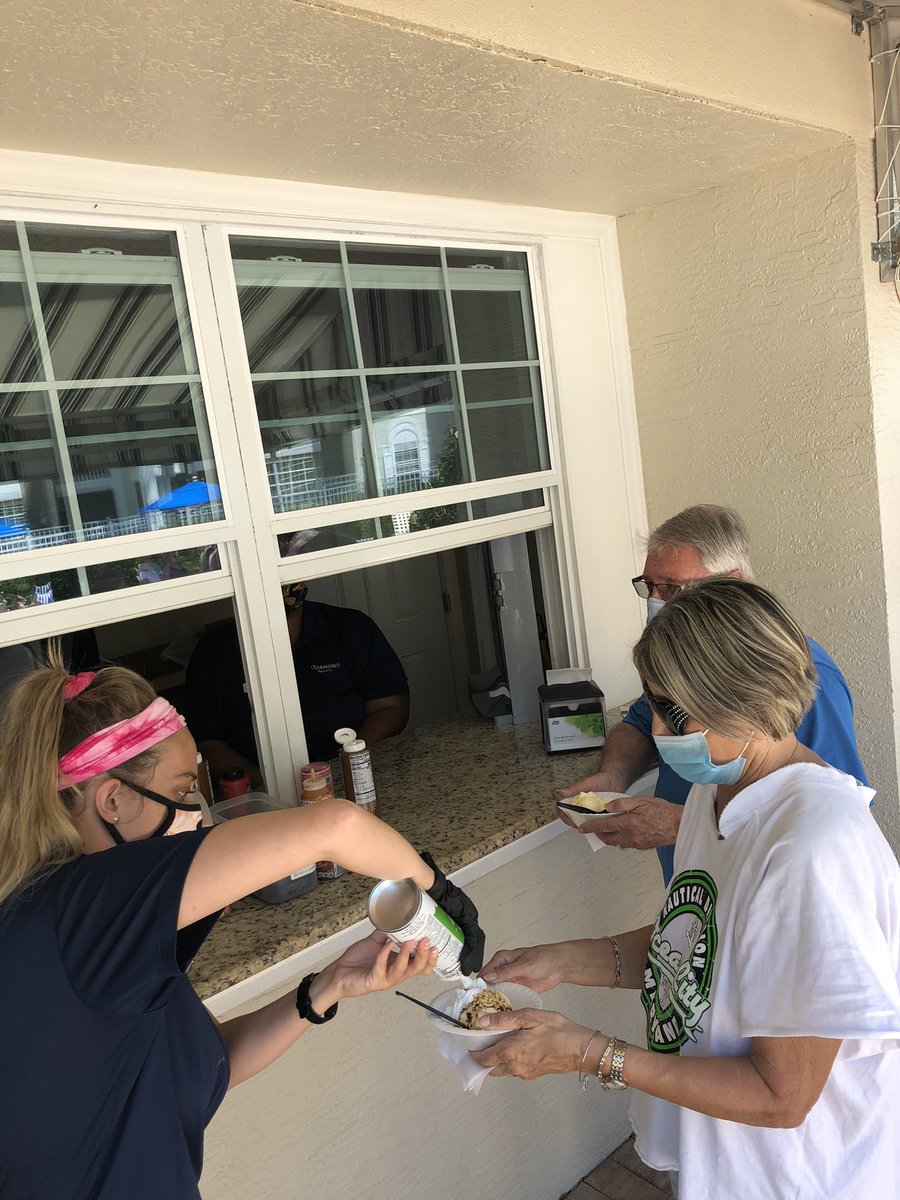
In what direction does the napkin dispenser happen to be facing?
toward the camera

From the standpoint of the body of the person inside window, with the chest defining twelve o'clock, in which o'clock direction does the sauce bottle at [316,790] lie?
The sauce bottle is roughly at 12 o'clock from the person inside window.

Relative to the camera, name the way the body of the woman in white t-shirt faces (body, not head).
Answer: to the viewer's left

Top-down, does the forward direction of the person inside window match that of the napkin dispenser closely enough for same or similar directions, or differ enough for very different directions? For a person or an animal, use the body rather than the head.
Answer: same or similar directions

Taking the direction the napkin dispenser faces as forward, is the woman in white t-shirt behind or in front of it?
in front

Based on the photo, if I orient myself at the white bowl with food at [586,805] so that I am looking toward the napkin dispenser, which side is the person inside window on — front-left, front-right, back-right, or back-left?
front-left

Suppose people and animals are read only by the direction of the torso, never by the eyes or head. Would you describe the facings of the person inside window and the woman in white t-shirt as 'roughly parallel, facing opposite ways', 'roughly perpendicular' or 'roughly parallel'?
roughly perpendicular

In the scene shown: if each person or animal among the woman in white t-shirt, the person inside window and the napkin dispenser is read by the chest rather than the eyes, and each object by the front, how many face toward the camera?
2

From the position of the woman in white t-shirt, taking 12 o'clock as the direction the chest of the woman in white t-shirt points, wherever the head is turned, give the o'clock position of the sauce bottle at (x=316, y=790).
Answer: The sauce bottle is roughly at 1 o'clock from the woman in white t-shirt.

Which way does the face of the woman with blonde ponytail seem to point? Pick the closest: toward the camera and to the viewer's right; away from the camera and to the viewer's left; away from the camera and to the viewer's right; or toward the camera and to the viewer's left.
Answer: away from the camera and to the viewer's right

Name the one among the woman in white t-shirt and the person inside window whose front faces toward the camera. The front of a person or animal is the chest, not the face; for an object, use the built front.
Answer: the person inside window

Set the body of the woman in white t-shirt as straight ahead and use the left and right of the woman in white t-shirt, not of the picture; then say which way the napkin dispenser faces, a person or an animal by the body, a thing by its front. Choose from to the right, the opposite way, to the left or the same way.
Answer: to the left

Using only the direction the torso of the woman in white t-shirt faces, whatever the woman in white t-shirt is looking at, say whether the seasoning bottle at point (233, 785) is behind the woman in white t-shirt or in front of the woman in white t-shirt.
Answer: in front

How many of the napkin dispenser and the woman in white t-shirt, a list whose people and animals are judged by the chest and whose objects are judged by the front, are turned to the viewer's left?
1

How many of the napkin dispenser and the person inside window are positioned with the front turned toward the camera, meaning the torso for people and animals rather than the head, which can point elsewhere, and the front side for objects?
2
